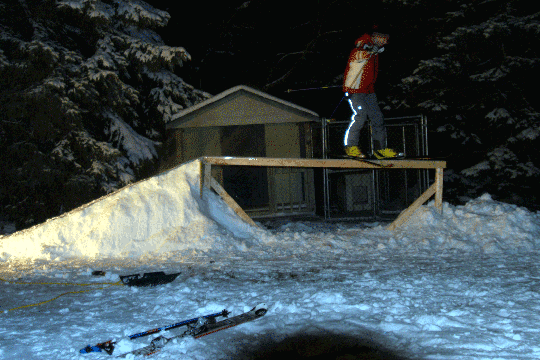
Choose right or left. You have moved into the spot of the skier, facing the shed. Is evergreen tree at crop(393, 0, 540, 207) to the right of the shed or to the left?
right

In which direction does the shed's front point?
toward the camera

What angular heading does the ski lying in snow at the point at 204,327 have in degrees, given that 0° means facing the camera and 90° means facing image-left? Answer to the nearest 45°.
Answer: approximately 225°

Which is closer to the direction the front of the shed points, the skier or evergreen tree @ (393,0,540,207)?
the skier

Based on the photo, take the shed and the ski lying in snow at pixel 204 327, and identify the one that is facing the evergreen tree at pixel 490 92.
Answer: the ski lying in snow

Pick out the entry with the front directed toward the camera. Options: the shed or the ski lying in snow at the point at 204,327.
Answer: the shed

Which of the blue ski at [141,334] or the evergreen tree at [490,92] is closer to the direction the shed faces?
the blue ski

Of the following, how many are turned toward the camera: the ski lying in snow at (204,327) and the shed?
1

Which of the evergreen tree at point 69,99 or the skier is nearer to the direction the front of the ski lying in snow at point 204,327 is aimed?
the skier

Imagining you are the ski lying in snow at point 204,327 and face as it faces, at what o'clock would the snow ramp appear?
The snow ramp is roughly at 10 o'clock from the ski lying in snow.

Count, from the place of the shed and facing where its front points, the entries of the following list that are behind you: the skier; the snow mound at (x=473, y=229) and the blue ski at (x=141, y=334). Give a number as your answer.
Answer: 0

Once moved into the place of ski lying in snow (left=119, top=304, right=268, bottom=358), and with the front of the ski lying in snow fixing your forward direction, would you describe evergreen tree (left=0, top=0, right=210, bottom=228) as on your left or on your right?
on your left

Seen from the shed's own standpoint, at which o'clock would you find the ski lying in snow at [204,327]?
The ski lying in snow is roughly at 12 o'clock from the shed.

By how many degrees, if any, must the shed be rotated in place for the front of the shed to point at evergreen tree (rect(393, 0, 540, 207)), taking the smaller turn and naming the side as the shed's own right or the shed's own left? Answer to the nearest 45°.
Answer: approximately 90° to the shed's own left

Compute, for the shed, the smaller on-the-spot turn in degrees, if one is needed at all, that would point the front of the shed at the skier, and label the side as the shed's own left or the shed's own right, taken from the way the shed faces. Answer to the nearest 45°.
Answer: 0° — it already faces them

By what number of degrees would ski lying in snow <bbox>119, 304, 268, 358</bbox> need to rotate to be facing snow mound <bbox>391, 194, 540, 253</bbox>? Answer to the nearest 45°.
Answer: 0° — it already faces it

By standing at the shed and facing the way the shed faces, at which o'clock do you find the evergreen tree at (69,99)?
The evergreen tree is roughly at 3 o'clock from the shed.

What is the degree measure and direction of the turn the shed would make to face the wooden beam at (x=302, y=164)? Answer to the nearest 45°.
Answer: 0° — it already faces it
